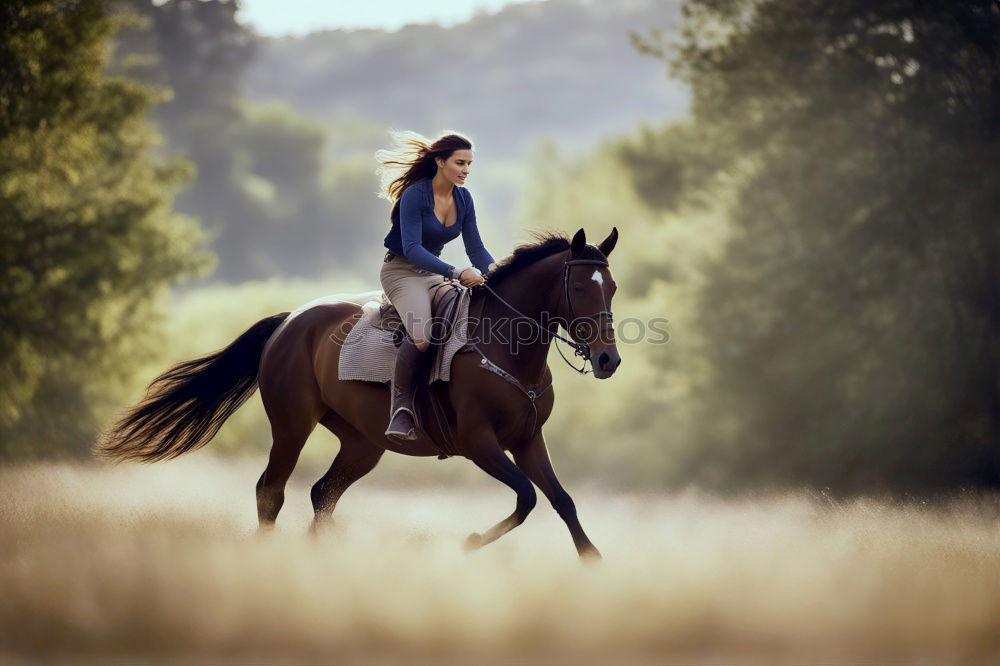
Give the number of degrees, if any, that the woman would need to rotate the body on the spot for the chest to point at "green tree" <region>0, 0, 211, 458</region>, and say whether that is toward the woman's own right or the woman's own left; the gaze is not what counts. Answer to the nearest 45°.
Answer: approximately 180°

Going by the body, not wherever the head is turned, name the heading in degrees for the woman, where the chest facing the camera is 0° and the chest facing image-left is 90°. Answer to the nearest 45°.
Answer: approximately 315°

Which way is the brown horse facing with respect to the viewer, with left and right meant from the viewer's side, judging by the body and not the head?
facing the viewer and to the right of the viewer

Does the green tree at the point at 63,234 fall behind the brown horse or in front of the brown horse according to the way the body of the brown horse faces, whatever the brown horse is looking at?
behind

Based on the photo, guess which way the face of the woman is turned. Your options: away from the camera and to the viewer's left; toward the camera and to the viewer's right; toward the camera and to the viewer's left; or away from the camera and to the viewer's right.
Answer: toward the camera and to the viewer's right
